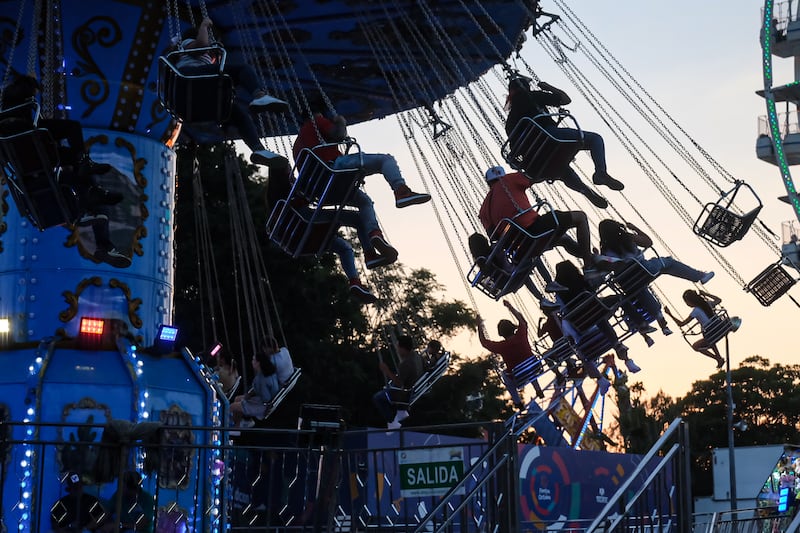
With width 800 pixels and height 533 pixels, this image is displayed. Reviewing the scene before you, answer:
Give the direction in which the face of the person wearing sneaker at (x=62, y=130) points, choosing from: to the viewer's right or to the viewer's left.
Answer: to the viewer's right

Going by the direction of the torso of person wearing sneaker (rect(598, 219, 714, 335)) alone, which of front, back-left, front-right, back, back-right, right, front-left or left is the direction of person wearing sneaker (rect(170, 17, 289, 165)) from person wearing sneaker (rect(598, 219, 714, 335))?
back-right

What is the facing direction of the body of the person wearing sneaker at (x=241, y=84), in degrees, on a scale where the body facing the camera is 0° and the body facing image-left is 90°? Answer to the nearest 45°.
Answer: approximately 270°

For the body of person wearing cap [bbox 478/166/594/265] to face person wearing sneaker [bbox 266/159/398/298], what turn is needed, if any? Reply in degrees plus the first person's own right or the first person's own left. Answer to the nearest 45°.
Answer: approximately 180°

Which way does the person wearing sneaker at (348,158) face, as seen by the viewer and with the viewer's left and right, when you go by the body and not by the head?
facing to the right of the viewer

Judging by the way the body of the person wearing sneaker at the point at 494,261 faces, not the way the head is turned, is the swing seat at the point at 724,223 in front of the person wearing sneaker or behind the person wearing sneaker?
in front

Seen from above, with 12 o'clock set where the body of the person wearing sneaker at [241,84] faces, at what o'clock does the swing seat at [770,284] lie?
The swing seat is roughly at 11 o'clock from the person wearing sneaker.

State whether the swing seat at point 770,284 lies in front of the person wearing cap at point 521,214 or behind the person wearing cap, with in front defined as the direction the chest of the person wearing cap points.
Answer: in front

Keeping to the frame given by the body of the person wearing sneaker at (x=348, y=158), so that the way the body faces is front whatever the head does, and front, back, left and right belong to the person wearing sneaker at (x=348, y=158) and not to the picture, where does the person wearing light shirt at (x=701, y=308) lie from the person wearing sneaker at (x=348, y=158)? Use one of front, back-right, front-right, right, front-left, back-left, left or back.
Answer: front-left

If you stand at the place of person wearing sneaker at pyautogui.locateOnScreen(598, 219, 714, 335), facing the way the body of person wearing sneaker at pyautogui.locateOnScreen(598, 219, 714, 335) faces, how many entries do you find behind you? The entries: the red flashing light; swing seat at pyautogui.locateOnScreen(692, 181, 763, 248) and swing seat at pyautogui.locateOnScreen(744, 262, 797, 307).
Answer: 1

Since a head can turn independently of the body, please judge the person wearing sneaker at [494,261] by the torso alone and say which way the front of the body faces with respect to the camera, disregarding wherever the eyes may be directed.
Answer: to the viewer's right

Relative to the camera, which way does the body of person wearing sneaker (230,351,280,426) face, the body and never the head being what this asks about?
to the viewer's left

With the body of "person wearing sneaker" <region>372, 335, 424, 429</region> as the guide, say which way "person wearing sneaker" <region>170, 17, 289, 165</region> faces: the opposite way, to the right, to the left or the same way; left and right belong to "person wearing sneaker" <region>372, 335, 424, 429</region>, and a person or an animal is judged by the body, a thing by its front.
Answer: the opposite way
